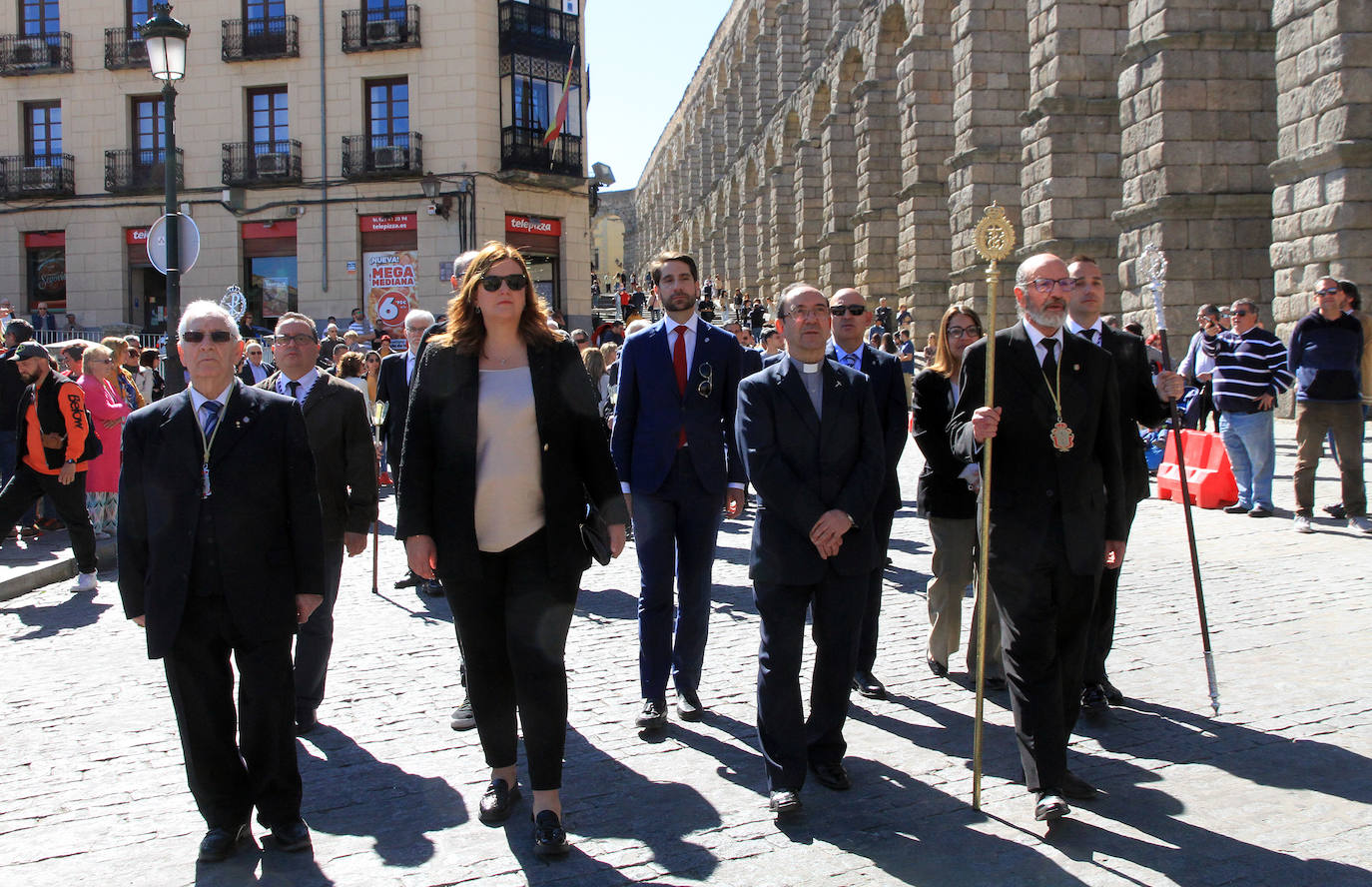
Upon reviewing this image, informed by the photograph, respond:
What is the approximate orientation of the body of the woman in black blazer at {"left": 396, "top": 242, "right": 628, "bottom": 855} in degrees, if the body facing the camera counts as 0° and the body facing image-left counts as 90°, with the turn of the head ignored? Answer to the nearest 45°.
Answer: approximately 0°

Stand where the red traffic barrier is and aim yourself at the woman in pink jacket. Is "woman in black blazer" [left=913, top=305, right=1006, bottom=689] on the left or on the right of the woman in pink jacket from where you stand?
left

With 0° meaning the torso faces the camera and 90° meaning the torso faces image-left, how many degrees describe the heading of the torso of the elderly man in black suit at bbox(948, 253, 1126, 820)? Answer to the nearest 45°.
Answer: approximately 0°

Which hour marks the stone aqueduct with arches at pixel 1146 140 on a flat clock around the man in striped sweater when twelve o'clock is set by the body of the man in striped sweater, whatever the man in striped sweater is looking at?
The stone aqueduct with arches is roughly at 4 o'clock from the man in striped sweater.

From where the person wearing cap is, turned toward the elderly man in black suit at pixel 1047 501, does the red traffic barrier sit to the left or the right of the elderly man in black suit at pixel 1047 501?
left
